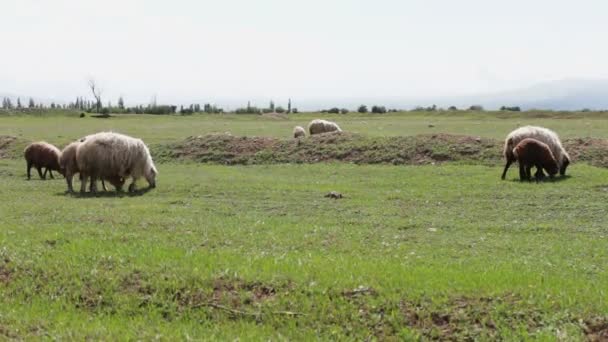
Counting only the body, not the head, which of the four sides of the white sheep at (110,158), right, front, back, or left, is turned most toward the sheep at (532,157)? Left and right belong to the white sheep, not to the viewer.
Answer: front

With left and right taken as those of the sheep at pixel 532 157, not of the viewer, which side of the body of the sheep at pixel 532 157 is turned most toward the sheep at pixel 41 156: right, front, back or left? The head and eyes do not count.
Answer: back

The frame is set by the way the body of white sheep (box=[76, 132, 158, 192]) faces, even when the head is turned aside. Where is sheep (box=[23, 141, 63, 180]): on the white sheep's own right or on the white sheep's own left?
on the white sheep's own left

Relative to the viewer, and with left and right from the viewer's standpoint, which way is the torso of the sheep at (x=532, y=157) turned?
facing to the right of the viewer

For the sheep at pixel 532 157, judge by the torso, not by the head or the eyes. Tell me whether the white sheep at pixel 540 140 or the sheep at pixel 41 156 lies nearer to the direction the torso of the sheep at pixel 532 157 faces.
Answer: the white sheep

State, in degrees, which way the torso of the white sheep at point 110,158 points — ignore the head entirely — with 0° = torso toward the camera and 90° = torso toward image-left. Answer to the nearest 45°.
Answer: approximately 270°
